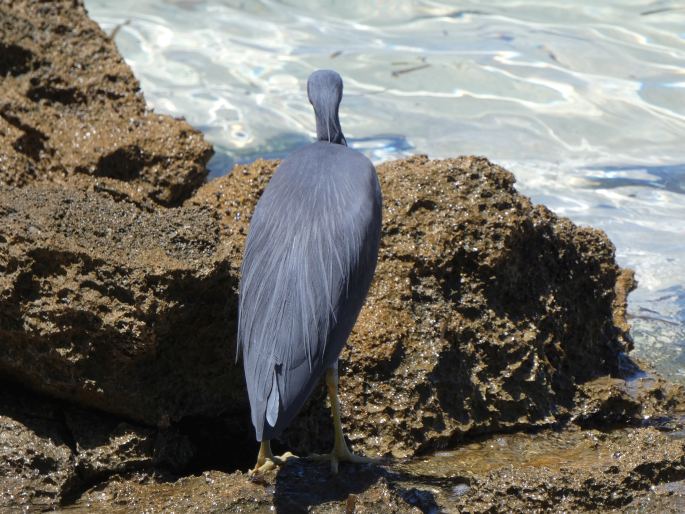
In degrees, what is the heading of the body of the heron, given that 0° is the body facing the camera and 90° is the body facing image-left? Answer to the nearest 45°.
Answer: approximately 180°

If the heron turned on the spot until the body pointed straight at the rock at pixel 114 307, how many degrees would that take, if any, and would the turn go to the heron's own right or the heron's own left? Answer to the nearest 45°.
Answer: approximately 90° to the heron's own left

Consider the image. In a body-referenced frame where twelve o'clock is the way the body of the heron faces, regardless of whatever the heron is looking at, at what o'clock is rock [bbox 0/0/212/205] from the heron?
The rock is roughly at 11 o'clock from the heron.

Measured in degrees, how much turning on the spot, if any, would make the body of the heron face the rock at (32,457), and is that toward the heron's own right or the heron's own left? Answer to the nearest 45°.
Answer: approximately 90° to the heron's own left

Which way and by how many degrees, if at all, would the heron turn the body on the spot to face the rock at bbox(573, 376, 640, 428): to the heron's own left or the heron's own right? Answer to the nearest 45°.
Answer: approximately 45° to the heron's own right
